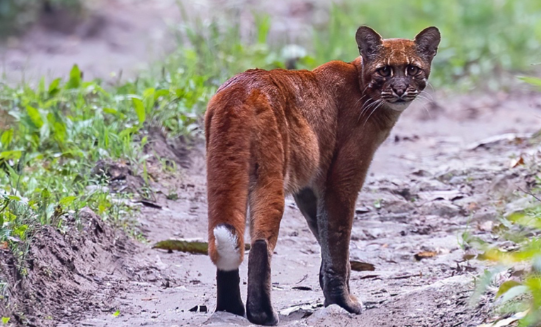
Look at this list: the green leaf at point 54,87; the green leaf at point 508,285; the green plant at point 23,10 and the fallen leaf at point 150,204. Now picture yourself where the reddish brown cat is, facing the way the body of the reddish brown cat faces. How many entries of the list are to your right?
1

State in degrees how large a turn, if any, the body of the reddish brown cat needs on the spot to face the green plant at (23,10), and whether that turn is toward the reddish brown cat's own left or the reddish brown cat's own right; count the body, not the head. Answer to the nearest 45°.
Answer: approximately 90° to the reddish brown cat's own left

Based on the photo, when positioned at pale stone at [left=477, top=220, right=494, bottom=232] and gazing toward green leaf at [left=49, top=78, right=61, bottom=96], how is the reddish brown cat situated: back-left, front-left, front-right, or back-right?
front-left

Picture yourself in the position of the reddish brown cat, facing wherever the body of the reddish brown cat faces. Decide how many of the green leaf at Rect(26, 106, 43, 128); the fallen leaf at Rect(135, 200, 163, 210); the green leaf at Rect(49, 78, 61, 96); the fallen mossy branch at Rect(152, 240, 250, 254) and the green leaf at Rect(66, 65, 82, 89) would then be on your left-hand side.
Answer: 5

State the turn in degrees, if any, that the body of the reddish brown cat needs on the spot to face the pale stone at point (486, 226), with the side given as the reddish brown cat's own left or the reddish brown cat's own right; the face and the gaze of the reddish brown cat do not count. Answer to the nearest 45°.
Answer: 0° — it already faces it

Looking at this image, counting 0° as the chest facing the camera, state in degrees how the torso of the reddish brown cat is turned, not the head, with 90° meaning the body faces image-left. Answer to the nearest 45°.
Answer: approximately 225°

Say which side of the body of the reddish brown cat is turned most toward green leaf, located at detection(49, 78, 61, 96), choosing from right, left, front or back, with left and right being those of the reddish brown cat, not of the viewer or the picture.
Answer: left

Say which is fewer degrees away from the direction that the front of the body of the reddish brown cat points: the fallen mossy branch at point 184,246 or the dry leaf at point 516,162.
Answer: the dry leaf

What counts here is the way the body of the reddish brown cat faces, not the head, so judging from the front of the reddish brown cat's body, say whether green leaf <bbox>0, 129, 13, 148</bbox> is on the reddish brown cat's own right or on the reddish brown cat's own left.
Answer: on the reddish brown cat's own left

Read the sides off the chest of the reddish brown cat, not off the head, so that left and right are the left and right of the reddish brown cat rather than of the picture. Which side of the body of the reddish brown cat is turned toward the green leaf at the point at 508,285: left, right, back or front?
right

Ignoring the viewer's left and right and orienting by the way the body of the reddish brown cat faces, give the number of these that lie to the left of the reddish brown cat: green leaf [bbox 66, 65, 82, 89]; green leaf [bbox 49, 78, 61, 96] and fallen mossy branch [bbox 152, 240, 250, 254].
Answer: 3

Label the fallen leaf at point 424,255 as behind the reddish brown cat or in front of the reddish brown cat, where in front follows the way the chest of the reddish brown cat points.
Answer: in front

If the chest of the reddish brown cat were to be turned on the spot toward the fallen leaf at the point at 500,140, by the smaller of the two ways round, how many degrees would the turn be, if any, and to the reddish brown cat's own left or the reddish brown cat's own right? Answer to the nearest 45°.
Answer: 0° — it already faces it

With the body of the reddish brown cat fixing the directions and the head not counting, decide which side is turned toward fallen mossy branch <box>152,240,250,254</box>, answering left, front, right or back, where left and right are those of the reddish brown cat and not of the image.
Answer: left

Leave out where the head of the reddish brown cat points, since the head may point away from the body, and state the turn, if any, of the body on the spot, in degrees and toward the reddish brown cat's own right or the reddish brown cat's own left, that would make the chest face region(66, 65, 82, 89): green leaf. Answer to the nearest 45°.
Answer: approximately 90° to the reddish brown cat's own left

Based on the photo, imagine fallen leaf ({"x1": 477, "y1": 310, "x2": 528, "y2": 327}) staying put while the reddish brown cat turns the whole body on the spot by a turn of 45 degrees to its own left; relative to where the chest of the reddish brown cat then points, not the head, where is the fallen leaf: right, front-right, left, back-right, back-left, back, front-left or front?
back-right

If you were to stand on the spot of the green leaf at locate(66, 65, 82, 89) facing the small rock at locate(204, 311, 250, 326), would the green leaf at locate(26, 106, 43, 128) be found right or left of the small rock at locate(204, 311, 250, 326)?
right
